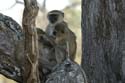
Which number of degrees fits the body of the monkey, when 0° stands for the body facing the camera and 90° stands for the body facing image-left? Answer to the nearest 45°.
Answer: approximately 45°

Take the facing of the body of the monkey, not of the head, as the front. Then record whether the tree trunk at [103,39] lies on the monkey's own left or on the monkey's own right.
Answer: on the monkey's own left
